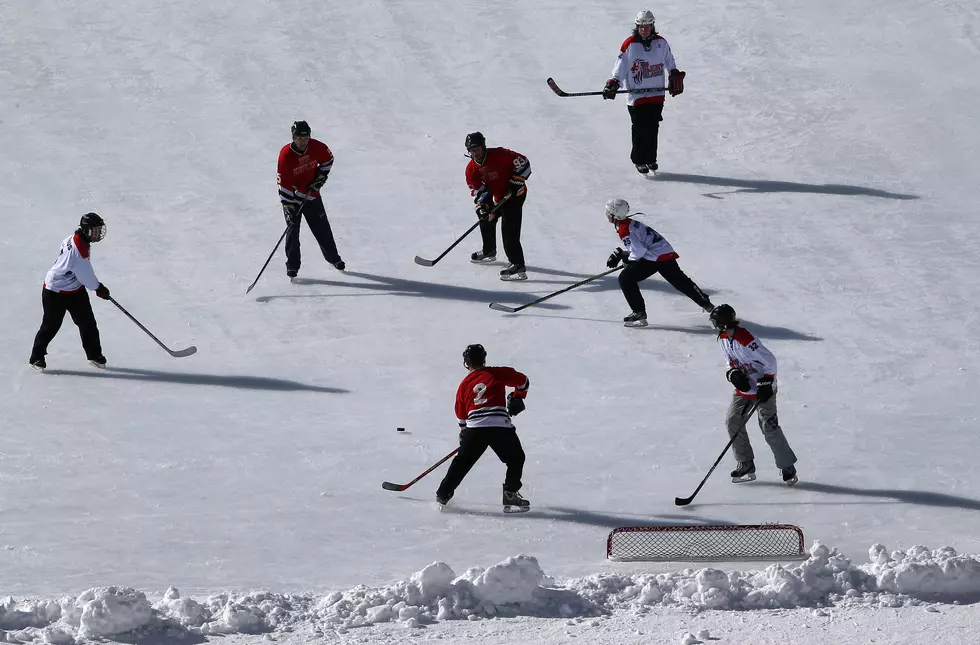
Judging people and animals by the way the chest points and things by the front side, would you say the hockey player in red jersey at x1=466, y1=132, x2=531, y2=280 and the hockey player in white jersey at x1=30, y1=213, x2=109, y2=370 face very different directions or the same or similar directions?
very different directions

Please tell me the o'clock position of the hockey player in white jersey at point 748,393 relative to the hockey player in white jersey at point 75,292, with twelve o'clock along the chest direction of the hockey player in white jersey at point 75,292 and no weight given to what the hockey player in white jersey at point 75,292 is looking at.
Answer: the hockey player in white jersey at point 748,393 is roughly at 1 o'clock from the hockey player in white jersey at point 75,292.

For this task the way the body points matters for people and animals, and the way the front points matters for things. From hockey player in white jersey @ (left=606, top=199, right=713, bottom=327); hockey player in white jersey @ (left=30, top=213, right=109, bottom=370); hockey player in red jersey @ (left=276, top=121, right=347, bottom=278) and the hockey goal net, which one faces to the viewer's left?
hockey player in white jersey @ (left=606, top=199, right=713, bottom=327)

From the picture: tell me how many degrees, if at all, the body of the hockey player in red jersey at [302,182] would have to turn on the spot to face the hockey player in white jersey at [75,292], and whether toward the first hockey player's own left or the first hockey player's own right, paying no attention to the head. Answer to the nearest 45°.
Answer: approximately 45° to the first hockey player's own right

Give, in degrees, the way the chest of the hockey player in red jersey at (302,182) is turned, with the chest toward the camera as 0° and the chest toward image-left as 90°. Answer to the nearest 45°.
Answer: approximately 0°

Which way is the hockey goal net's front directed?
away from the camera

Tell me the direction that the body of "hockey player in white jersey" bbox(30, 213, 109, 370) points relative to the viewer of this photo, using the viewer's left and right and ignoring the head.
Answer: facing to the right of the viewer

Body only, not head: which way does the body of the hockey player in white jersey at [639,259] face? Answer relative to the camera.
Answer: to the viewer's left

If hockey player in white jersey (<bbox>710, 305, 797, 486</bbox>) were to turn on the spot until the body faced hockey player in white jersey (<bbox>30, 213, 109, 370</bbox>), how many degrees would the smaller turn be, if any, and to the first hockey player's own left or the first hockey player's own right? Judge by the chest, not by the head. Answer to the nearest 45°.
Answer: approximately 45° to the first hockey player's own right

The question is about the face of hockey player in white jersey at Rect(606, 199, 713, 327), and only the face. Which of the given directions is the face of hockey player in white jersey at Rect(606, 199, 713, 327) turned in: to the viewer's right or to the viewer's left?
to the viewer's left
